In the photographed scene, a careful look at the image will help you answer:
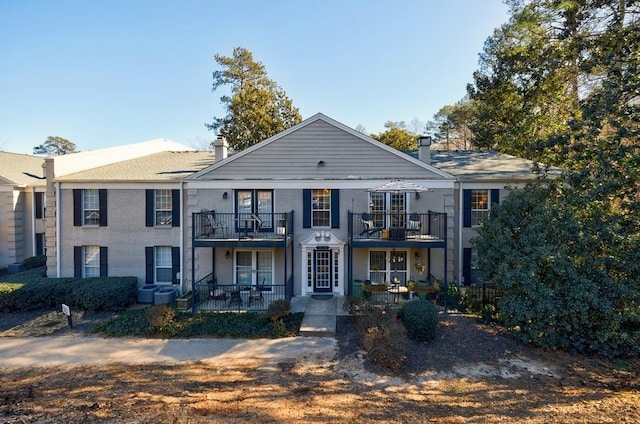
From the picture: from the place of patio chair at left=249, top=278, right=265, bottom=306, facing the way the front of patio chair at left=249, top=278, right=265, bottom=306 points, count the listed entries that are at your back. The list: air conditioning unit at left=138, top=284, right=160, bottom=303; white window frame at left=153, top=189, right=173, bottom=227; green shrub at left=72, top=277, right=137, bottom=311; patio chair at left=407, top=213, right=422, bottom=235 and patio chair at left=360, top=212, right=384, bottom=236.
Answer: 2

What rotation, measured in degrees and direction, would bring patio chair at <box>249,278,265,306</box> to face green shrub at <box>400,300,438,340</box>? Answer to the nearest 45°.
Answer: approximately 135° to its left

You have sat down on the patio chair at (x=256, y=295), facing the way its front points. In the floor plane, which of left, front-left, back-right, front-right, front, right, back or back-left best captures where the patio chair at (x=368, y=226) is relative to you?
back

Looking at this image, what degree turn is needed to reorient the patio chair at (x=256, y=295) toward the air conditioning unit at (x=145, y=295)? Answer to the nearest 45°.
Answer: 0° — it already faces it

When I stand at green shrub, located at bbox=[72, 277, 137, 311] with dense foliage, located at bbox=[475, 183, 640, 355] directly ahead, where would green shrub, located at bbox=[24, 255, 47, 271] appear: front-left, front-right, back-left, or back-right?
back-left

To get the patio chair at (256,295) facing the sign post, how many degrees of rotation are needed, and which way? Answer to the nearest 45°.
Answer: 0° — it already faces it

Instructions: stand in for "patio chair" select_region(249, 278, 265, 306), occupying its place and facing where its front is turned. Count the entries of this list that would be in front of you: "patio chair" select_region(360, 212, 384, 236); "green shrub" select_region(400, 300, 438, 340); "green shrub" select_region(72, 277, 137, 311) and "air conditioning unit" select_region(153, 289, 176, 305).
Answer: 2

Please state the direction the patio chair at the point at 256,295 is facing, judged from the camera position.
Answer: facing to the left of the viewer

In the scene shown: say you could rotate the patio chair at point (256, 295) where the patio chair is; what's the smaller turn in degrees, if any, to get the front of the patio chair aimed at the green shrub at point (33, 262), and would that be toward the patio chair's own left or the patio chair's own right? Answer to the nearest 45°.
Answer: approximately 45° to the patio chair's own right

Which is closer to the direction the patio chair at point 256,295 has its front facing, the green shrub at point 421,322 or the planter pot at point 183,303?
the planter pot

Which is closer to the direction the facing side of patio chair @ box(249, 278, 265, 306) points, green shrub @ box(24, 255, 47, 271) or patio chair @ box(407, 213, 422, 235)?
the green shrub

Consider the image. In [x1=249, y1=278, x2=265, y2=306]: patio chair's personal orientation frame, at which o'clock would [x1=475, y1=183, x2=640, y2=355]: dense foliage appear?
The dense foliage is roughly at 7 o'clock from the patio chair.

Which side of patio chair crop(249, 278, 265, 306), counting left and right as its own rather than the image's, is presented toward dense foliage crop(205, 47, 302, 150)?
right

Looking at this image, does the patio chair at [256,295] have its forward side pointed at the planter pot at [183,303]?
yes

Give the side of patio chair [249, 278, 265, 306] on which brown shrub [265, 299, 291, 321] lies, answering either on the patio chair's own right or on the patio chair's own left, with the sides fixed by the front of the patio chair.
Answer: on the patio chair's own left

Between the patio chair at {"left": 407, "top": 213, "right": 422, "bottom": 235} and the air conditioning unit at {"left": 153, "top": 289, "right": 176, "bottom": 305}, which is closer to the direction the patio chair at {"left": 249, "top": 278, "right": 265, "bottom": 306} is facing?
the air conditioning unit
